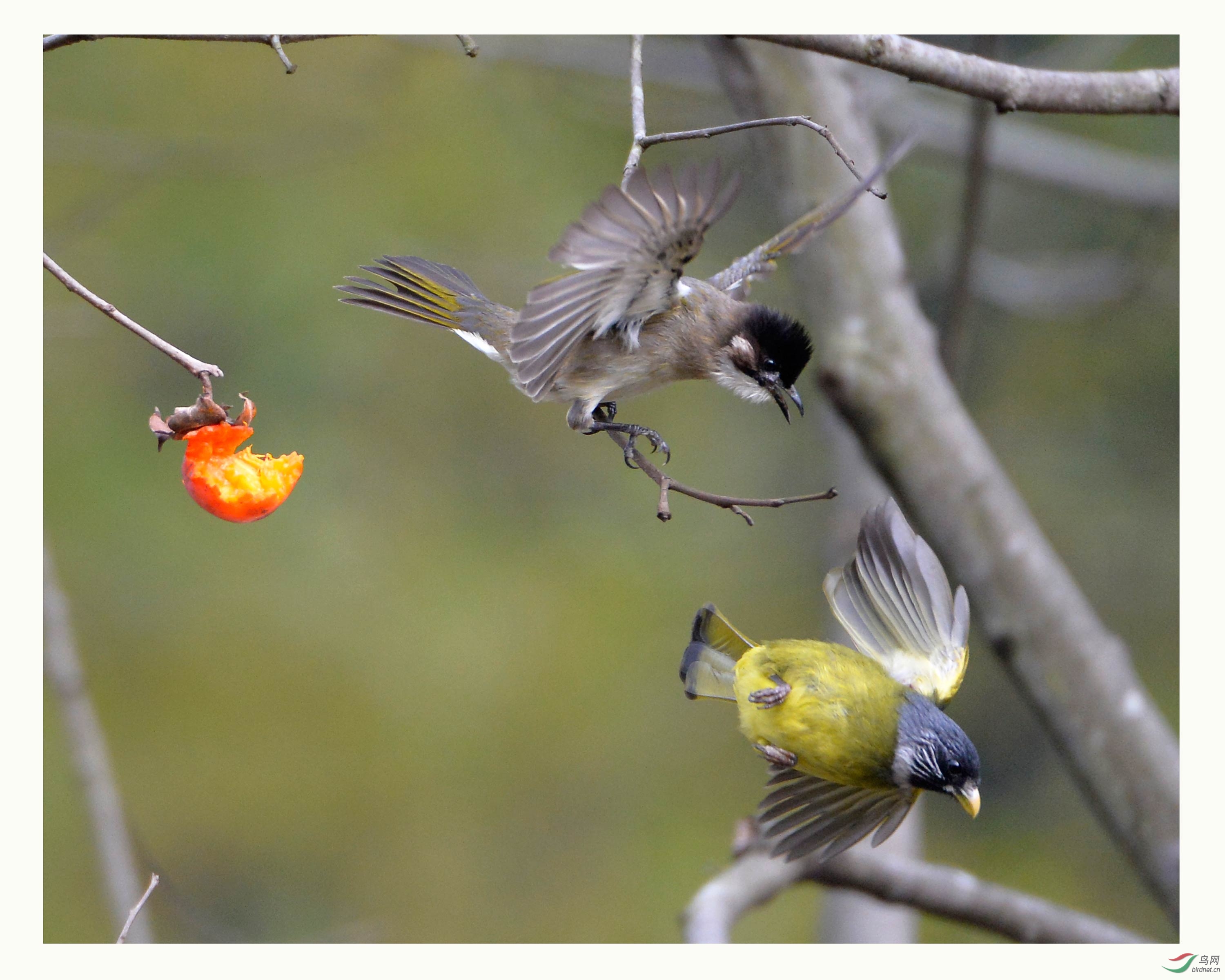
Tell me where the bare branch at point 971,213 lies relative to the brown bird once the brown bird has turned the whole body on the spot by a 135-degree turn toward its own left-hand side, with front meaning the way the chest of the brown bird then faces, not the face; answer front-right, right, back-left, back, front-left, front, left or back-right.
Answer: right

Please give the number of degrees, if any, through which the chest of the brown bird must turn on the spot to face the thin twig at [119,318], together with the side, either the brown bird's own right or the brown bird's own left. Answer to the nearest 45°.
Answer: approximately 135° to the brown bird's own right

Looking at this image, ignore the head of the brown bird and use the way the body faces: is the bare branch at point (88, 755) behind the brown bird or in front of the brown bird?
behind

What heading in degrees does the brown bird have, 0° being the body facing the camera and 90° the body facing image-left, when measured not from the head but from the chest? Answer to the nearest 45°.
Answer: approximately 270°

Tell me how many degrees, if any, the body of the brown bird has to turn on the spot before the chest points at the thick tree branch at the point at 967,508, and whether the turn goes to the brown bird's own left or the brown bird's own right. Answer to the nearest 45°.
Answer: approximately 45° to the brown bird's own left
